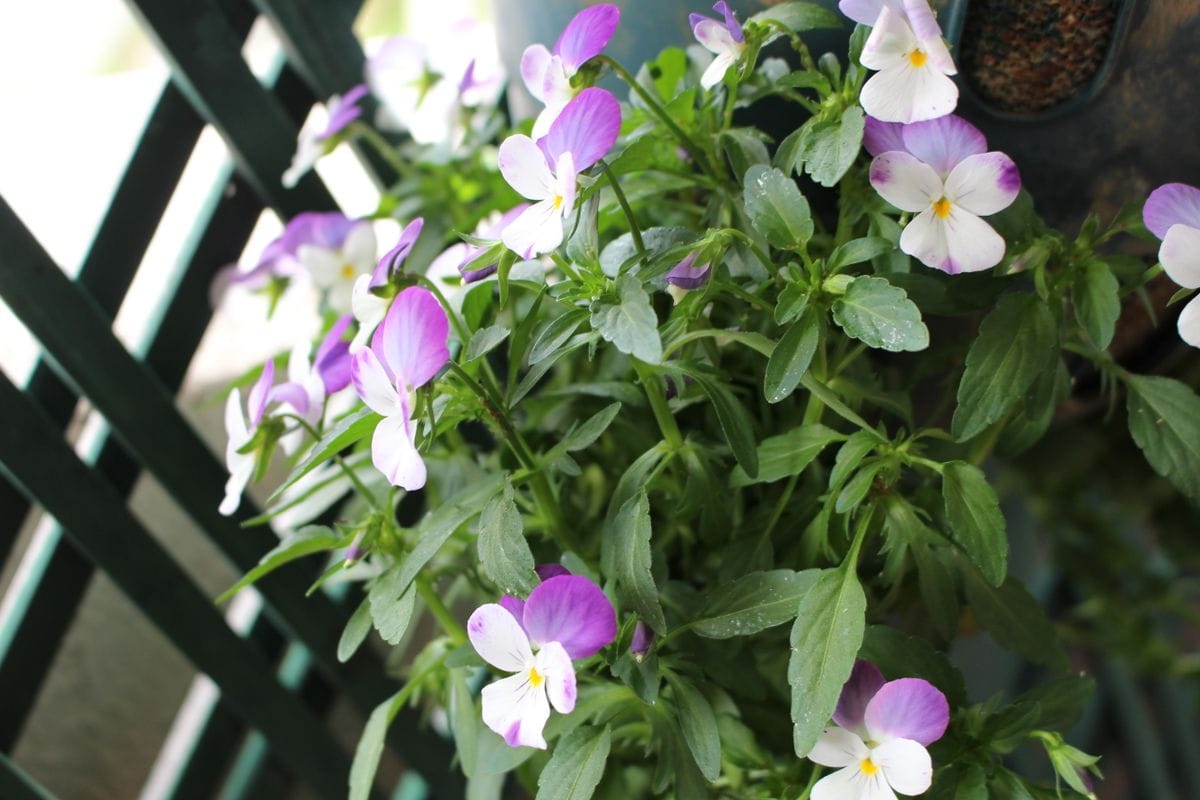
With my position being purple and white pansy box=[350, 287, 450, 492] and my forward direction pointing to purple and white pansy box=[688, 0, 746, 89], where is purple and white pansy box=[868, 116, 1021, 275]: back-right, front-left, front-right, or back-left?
front-right

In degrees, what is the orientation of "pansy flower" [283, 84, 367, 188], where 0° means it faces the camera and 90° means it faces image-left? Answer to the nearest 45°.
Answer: approximately 90°
